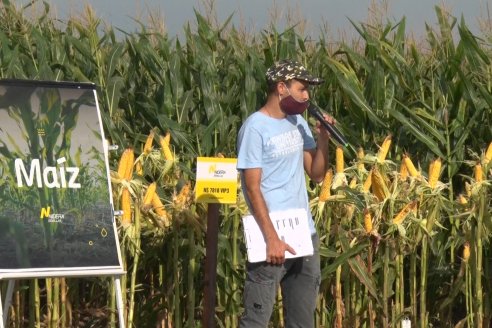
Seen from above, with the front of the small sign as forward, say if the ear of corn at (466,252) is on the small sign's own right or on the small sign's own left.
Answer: on the small sign's own left

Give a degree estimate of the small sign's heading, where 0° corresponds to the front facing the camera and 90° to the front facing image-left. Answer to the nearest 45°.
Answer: approximately 0°

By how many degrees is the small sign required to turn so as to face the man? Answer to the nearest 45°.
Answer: approximately 45° to its left

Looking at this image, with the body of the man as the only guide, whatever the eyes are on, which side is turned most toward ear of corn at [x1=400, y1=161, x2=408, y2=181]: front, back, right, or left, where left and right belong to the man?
left

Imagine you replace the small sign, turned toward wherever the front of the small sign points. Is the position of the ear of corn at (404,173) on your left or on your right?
on your left

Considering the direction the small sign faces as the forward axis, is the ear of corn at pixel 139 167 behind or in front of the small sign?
behind

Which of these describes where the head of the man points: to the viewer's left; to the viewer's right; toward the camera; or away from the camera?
to the viewer's right
